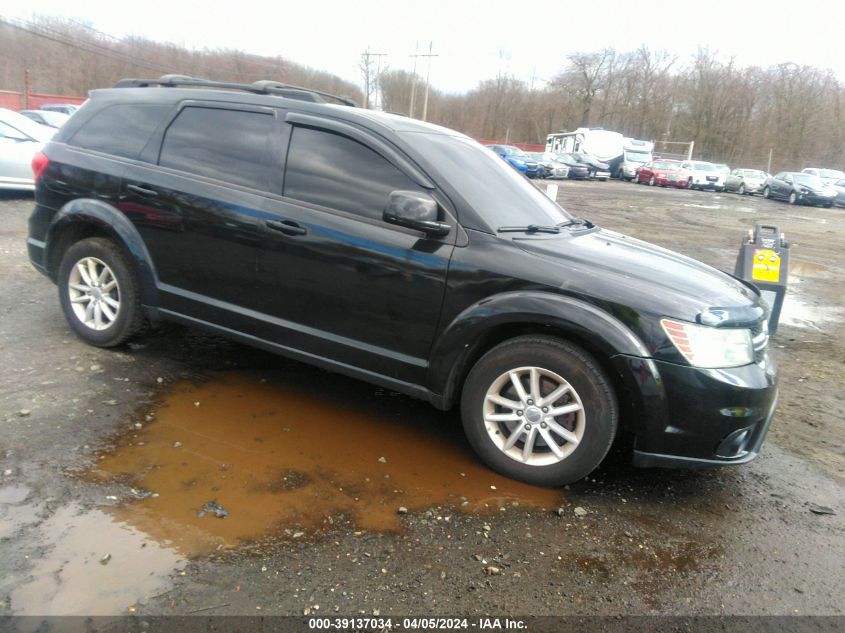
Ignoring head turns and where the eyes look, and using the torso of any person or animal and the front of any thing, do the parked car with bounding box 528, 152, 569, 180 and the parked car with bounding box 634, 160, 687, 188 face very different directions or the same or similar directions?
same or similar directions

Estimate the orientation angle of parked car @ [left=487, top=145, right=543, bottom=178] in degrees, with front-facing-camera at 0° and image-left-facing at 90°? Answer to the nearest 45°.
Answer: approximately 315°

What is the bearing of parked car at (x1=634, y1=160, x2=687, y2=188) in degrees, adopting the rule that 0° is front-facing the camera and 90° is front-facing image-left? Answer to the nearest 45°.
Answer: approximately 315°

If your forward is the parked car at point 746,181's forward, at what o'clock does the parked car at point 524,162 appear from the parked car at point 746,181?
the parked car at point 524,162 is roughly at 4 o'clock from the parked car at point 746,181.

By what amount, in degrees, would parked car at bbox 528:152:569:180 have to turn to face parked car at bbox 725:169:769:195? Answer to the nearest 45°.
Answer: approximately 45° to its left

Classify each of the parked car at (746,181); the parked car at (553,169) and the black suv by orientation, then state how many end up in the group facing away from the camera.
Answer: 0

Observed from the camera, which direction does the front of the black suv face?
facing the viewer and to the right of the viewer

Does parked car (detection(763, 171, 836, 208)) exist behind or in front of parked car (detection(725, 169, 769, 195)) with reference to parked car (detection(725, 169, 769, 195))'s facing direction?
in front

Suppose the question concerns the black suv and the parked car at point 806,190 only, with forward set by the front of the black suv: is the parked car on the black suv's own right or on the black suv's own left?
on the black suv's own left

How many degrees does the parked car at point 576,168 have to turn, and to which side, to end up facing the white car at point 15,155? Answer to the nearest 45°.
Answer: approximately 45° to its right

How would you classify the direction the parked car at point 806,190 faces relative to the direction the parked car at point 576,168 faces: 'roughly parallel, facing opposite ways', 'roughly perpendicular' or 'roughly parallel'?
roughly parallel

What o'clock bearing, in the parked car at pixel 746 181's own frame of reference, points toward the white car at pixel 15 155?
The white car is roughly at 2 o'clock from the parked car.
